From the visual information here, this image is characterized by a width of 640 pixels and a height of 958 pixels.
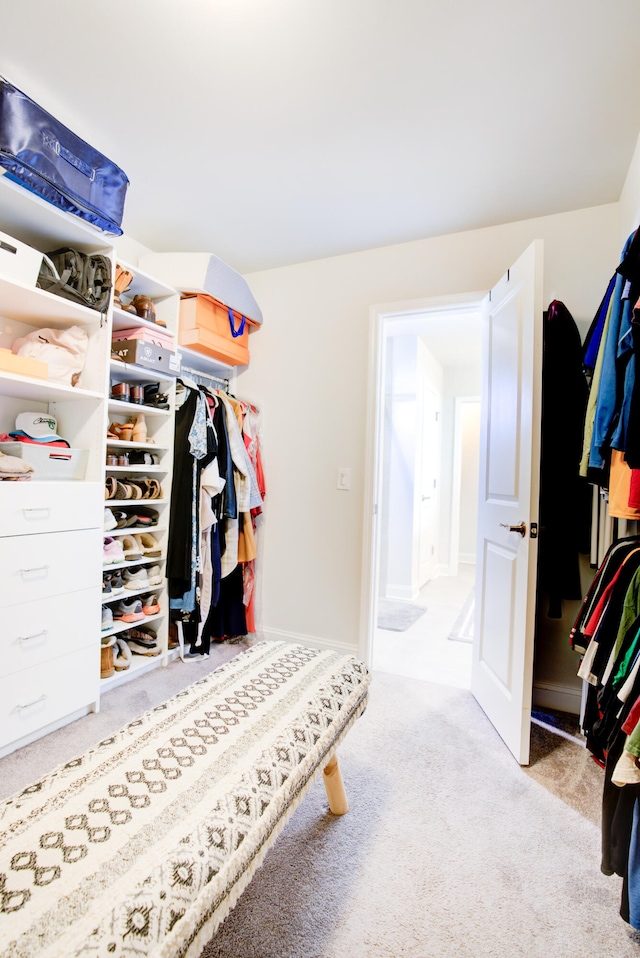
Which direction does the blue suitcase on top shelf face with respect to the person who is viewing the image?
facing the viewer and to the right of the viewer

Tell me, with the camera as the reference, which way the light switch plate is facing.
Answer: facing the viewer

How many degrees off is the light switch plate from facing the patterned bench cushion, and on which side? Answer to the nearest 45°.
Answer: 0° — it already faces it

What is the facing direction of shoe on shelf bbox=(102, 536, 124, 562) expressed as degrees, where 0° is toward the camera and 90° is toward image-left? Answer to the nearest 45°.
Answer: approximately 315°

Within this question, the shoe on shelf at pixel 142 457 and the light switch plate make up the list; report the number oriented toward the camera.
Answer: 1

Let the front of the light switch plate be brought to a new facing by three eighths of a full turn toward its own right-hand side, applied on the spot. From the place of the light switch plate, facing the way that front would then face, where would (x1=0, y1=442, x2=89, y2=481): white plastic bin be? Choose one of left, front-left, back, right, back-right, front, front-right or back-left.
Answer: left

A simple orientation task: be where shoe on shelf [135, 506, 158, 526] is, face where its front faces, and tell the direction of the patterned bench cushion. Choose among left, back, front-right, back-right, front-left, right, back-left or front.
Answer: front-right

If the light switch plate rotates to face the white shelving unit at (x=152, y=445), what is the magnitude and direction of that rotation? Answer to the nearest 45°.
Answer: approximately 90° to its right
